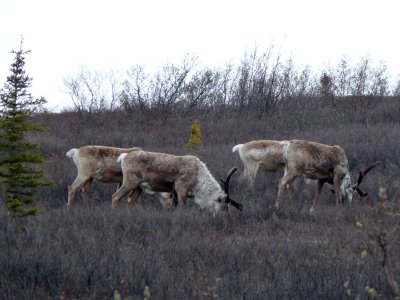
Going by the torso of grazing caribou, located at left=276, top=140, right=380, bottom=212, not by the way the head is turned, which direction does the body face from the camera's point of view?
to the viewer's right

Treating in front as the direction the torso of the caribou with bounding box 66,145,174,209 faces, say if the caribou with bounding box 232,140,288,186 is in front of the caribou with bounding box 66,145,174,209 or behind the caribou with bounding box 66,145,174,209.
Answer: in front

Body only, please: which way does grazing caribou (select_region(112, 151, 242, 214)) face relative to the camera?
to the viewer's right

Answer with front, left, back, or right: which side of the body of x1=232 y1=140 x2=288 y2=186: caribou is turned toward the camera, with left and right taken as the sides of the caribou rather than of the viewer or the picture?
right

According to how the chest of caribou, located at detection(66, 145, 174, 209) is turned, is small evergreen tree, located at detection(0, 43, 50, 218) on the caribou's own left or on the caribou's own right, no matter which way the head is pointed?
on the caribou's own right

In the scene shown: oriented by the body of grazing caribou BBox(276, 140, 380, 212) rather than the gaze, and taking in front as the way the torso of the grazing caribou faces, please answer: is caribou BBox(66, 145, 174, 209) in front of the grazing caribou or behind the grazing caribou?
behind

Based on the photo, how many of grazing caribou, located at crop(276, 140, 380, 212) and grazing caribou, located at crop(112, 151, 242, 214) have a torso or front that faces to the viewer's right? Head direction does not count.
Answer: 2

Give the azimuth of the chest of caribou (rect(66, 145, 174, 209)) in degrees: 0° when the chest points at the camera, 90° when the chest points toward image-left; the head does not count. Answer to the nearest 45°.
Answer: approximately 270°

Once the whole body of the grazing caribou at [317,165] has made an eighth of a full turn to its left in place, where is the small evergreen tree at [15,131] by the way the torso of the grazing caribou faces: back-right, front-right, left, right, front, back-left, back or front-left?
back
